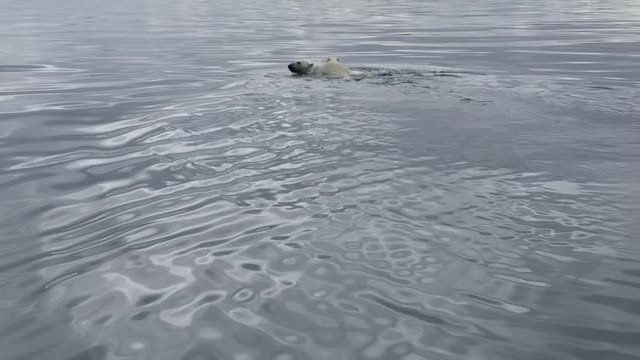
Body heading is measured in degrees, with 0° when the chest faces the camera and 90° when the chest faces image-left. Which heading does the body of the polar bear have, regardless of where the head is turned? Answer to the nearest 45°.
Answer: approximately 90°
